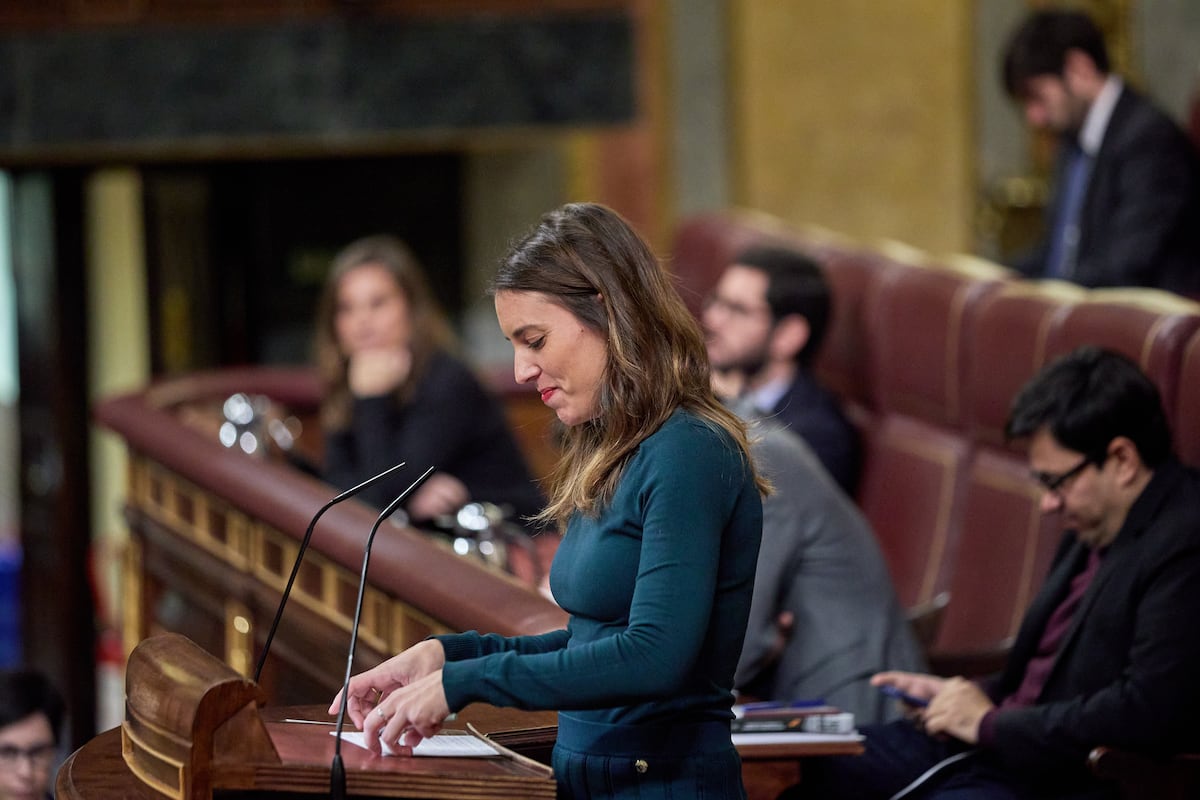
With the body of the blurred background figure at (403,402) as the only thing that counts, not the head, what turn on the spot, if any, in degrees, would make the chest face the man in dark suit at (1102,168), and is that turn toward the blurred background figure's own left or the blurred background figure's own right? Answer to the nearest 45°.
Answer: approximately 135° to the blurred background figure's own left

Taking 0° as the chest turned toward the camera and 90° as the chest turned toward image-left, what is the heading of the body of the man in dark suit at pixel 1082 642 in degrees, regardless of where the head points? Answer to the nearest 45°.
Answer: approximately 90°

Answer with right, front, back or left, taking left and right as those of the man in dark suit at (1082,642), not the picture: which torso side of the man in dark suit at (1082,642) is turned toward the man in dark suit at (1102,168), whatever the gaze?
right

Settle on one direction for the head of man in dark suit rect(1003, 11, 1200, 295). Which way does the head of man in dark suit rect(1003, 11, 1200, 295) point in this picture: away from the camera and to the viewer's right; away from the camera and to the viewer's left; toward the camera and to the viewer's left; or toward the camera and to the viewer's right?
toward the camera and to the viewer's left

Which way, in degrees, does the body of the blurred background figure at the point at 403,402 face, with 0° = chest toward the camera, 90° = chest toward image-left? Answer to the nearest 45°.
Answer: approximately 45°

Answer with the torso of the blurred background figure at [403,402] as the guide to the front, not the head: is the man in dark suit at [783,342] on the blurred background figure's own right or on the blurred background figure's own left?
on the blurred background figure's own left

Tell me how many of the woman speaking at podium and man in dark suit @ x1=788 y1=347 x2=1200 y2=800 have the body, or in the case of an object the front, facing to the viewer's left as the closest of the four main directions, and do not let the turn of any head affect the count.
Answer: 2

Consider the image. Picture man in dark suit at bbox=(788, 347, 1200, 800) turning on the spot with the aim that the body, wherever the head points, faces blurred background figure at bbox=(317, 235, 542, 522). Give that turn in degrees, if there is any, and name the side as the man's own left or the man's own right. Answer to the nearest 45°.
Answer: approximately 45° to the man's own right

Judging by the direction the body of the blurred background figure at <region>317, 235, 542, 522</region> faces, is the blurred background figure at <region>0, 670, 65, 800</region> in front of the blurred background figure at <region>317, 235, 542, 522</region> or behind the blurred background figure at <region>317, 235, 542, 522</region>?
in front

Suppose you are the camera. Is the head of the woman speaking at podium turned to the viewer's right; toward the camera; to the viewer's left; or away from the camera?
to the viewer's left

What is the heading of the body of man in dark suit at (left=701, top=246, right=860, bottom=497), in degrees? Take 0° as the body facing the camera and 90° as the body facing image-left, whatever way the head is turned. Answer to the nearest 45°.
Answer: approximately 90°

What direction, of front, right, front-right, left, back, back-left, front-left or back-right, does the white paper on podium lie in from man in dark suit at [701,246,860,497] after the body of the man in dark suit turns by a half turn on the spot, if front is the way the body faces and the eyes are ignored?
right
